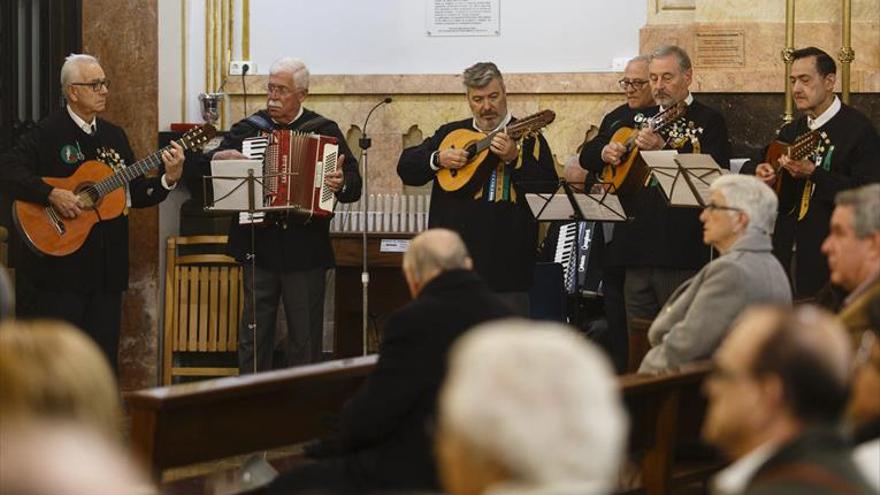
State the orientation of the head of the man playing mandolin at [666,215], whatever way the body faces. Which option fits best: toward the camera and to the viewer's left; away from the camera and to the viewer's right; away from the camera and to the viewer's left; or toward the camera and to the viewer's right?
toward the camera and to the viewer's left

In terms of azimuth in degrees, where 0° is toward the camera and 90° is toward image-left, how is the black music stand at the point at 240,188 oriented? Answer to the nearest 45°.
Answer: approximately 180°

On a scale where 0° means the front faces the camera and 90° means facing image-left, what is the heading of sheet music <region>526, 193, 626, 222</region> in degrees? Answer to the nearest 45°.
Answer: approximately 180°

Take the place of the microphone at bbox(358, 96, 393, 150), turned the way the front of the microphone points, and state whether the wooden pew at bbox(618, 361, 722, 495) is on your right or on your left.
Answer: on your right

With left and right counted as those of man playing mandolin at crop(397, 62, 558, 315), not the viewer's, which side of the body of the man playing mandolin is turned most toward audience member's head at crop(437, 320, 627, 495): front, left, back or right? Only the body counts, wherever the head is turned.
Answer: front

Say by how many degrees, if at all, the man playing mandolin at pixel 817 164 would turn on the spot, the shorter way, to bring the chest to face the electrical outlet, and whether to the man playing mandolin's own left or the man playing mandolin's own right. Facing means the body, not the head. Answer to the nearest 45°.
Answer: approximately 90° to the man playing mandolin's own right

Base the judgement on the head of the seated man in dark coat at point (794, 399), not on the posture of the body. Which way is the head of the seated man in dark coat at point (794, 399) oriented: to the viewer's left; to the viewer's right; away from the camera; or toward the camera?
to the viewer's left

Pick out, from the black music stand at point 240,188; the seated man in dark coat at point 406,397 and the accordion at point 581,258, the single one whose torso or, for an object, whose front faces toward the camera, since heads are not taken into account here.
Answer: the accordion

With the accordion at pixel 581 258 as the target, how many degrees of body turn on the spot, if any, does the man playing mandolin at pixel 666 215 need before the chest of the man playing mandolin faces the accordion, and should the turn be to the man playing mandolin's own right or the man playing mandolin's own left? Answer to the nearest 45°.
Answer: approximately 135° to the man playing mandolin's own right

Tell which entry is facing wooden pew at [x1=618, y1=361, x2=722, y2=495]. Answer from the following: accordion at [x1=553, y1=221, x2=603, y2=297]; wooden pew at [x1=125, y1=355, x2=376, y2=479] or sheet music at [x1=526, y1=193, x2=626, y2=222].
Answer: the accordion

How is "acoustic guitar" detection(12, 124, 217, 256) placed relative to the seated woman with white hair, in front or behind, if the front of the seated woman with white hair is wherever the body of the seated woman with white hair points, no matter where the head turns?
in front

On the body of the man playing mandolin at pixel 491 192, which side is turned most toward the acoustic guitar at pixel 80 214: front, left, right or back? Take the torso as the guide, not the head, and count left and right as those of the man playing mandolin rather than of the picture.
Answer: right

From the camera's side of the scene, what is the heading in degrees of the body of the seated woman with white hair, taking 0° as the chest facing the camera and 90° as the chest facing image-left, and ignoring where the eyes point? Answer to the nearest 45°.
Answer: approximately 90°

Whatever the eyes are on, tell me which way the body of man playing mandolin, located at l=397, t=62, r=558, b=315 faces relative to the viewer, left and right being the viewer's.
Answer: facing the viewer

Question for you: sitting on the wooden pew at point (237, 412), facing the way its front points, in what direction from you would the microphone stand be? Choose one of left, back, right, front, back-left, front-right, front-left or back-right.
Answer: front-right

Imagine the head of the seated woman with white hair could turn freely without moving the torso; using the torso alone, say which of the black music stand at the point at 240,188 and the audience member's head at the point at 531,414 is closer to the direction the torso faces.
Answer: the black music stand
